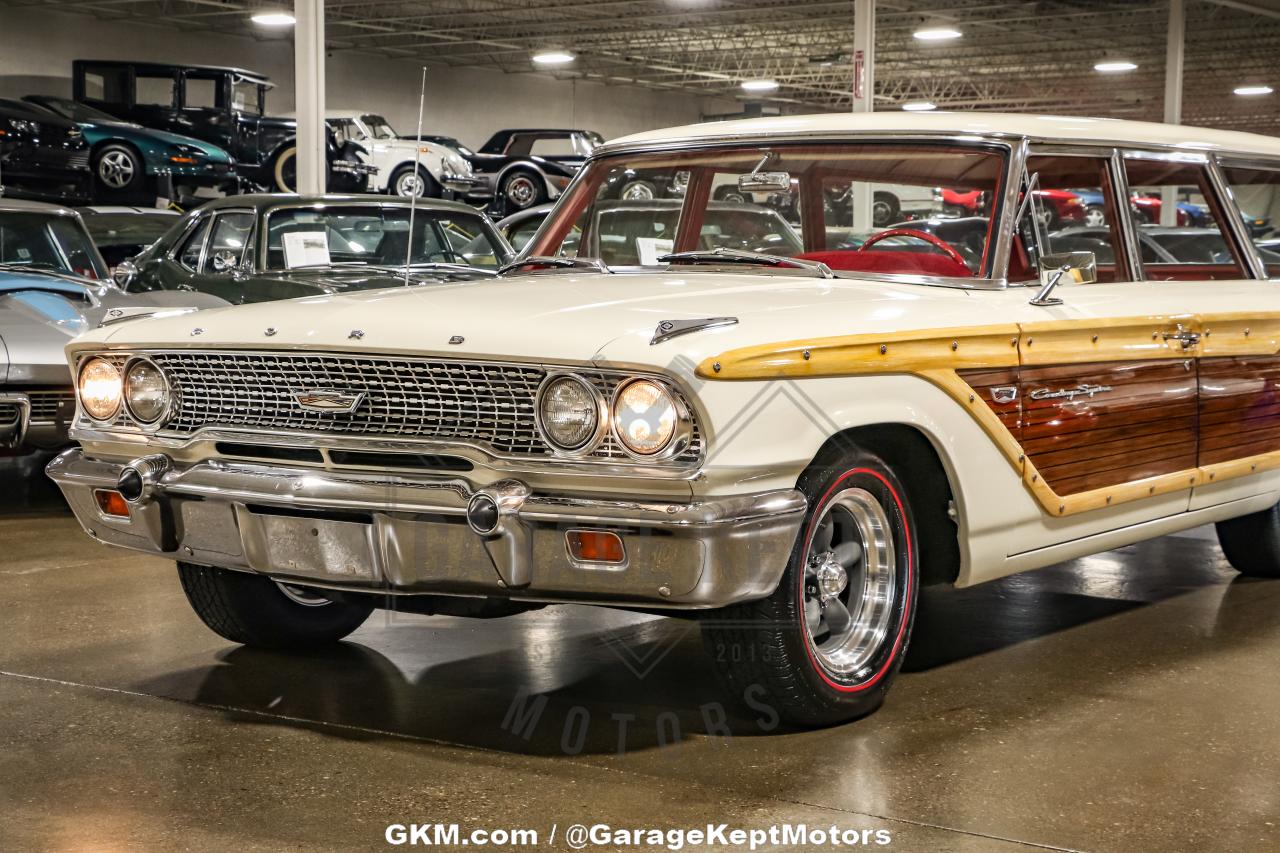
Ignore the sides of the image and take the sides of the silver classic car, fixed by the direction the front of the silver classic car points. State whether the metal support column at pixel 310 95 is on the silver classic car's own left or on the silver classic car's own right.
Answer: on the silver classic car's own left

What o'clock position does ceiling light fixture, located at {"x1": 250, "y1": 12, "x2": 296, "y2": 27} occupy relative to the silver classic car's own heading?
The ceiling light fixture is roughly at 8 o'clock from the silver classic car.

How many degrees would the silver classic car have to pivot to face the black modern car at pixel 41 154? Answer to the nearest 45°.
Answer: approximately 135° to its left

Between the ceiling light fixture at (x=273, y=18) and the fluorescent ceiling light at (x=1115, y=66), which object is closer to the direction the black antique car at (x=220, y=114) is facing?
the fluorescent ceiling light

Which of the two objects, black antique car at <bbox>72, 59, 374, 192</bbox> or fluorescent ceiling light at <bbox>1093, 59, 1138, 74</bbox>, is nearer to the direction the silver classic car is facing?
the fluorescent ceiling light

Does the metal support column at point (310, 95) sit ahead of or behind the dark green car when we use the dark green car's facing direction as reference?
behind

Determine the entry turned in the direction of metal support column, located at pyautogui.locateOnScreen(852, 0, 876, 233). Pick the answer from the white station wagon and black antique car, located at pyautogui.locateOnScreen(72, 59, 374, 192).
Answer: the black antique car

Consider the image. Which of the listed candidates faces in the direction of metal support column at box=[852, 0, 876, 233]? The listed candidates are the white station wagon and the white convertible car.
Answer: the white convertible car

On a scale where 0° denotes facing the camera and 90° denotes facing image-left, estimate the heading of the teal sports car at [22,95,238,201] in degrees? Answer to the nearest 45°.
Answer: approximately 315°

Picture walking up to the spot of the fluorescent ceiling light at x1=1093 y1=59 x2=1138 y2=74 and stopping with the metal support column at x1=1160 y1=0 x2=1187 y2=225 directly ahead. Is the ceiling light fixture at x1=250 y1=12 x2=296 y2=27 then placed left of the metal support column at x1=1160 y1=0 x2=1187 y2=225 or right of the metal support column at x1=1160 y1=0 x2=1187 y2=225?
right
